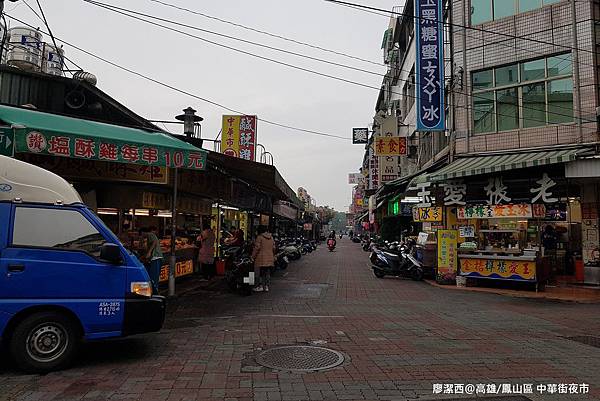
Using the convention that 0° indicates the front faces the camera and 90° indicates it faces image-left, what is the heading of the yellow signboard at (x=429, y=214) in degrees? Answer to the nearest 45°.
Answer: approximately 0°

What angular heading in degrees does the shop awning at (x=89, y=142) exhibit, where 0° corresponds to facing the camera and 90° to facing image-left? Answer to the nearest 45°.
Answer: approximately 315°

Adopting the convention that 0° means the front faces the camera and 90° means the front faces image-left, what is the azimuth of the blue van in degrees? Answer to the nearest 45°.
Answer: approximately 270°

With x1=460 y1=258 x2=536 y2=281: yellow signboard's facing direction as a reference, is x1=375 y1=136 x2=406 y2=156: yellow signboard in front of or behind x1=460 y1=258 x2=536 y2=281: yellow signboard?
behind

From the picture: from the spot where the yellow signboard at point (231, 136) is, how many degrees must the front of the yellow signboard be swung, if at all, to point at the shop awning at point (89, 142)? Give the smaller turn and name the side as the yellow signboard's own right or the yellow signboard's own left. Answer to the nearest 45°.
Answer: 0° — it already faces it

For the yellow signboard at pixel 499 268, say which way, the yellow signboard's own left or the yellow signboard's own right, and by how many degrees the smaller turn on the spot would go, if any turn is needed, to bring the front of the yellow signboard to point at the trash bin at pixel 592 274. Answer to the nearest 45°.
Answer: approximately 135° to the yellow signboard's own left

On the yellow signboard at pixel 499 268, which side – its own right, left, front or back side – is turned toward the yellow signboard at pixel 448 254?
right
